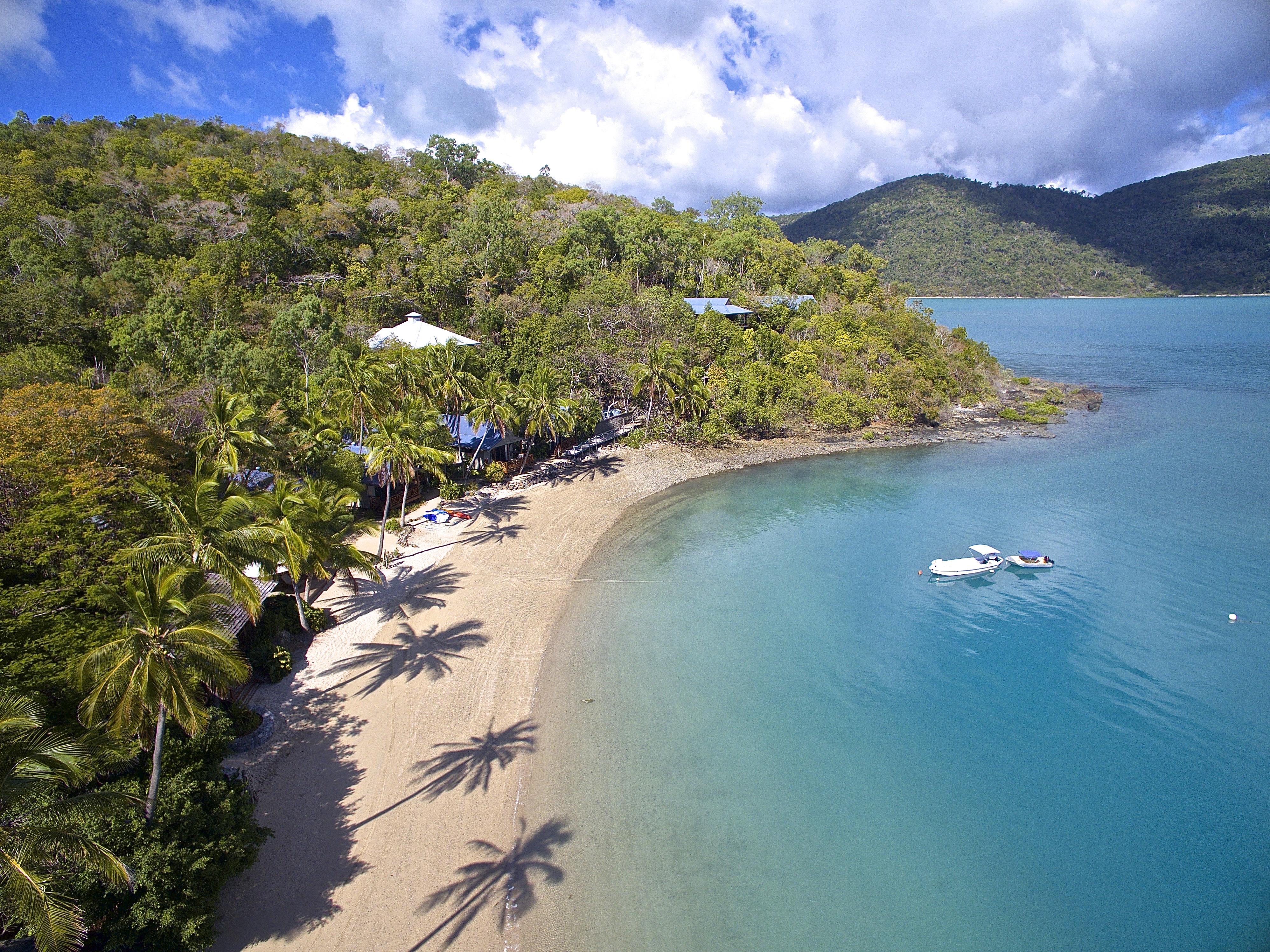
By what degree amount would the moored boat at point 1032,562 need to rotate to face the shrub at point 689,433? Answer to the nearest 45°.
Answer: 0° — it already faces it

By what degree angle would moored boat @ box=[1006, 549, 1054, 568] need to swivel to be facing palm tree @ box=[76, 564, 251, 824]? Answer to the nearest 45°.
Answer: approximately 45° to its left

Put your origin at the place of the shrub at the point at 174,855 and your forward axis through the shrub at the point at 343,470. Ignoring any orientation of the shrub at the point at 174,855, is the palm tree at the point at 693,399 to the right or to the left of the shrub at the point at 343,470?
right

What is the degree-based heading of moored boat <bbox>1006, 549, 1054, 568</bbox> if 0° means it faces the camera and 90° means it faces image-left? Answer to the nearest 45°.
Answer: approximately 90°

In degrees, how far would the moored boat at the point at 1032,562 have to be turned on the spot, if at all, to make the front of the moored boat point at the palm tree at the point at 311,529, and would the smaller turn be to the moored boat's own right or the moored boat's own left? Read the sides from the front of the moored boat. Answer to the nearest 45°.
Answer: approximately 45° to the moored boat's own left

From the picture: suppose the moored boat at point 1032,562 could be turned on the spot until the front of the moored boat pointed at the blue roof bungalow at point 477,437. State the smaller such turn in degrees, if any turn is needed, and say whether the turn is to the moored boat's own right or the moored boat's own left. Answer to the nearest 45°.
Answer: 0° — it already faces it

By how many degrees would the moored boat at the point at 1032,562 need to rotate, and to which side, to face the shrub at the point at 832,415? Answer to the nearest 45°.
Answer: approximately 45° to its right
